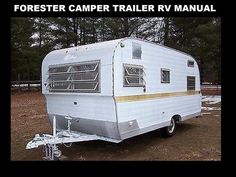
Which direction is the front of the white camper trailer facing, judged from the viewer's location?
facing the viewer and to the left of the viewer
